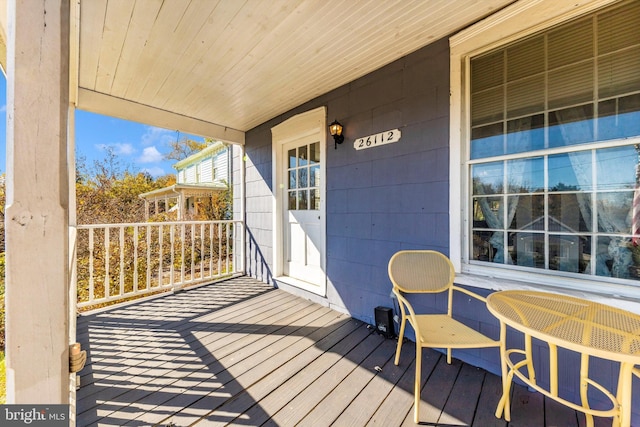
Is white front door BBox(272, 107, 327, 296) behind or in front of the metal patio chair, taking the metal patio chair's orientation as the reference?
behind

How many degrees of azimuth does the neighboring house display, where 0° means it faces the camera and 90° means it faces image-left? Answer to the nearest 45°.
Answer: approximately 45°

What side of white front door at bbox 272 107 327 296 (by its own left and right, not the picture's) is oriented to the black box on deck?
left

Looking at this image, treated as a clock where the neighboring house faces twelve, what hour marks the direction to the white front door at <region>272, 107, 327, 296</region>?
The white front door is roughly at 10 o'clock from the neighboring house.

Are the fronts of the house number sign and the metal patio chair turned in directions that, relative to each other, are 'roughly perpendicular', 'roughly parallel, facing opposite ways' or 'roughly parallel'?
roughly perpendicular

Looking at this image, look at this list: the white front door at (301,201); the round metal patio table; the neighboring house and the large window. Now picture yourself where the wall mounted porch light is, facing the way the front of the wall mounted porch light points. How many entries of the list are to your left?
2

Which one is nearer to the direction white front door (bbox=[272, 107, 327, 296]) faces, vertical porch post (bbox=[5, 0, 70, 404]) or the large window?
the vertical porch post

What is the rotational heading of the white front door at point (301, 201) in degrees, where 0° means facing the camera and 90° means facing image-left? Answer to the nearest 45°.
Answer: approximately 45°

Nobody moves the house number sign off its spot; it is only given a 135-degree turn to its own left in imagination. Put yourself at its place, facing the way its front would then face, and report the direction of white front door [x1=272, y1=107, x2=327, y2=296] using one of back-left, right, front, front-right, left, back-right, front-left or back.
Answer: back-left

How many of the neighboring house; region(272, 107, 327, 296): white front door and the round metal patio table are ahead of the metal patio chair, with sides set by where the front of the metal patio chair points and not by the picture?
1

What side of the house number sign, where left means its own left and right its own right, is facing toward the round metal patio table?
left

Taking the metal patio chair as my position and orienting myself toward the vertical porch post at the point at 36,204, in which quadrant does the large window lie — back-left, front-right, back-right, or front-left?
back-left
